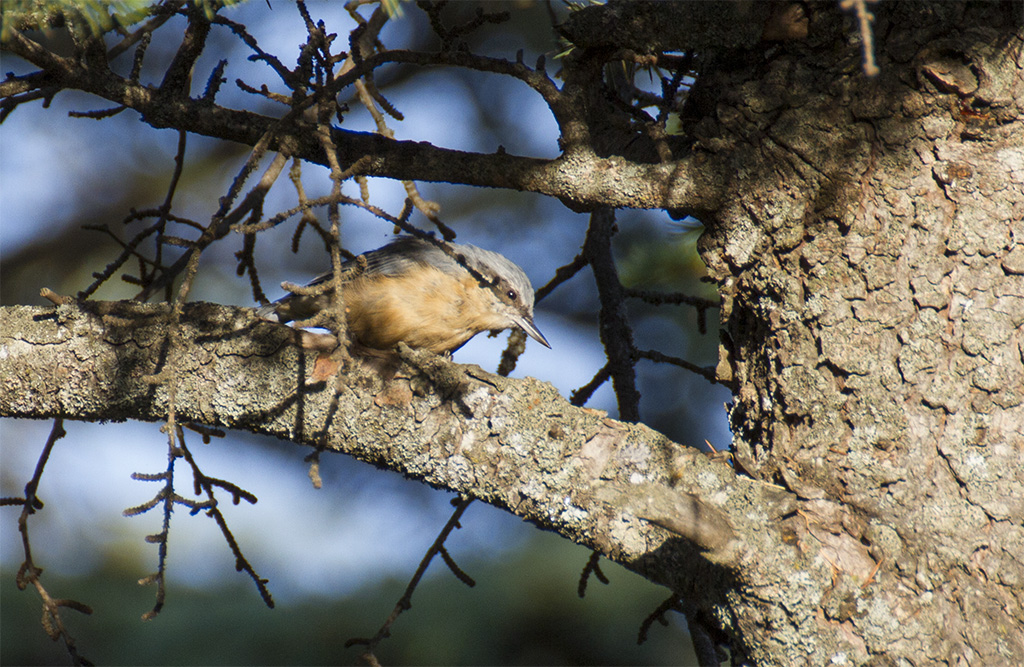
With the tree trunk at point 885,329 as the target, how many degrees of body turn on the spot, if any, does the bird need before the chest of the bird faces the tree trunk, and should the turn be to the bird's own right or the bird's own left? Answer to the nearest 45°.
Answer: approximately 45° to the bird's own right

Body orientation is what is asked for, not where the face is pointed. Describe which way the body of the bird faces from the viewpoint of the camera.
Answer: to the viewer's right
